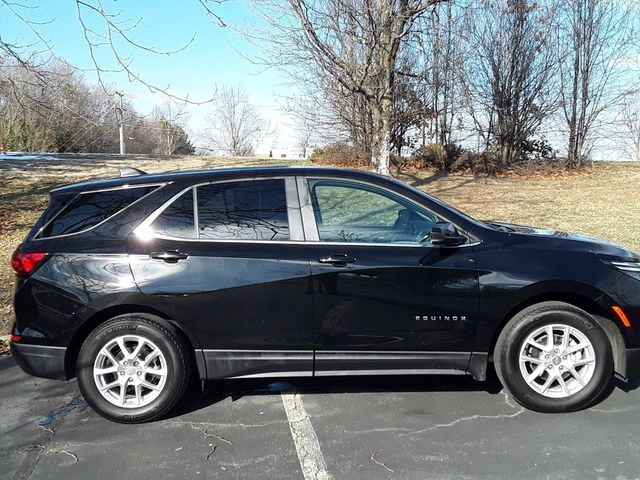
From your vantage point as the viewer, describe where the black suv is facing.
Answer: facing to the right of the viewer
